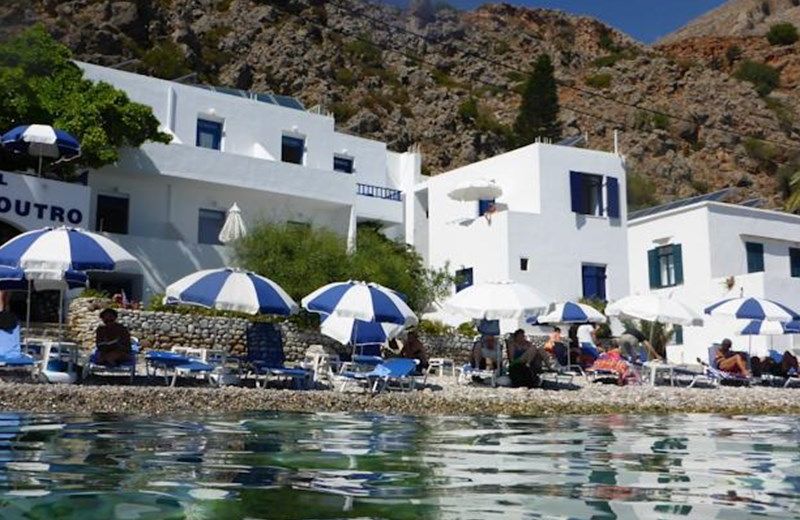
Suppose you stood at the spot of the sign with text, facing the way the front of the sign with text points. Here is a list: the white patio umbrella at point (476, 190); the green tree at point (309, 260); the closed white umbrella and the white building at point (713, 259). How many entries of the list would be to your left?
4

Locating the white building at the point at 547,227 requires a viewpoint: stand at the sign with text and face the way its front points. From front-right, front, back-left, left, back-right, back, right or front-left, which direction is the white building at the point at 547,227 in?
left

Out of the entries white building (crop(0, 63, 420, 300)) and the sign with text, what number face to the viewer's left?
0

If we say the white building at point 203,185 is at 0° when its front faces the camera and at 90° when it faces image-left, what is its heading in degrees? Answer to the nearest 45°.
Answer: approximately 315°

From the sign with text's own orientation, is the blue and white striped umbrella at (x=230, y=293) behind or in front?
in front

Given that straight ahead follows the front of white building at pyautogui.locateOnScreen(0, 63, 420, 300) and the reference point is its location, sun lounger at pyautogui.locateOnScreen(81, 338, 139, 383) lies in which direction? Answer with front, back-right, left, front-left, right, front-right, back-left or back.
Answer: front-right

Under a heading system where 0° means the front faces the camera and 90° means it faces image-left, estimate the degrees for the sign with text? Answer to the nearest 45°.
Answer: approximately 0°

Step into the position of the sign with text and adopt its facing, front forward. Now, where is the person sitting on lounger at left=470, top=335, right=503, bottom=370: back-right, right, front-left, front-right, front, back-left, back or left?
front-left

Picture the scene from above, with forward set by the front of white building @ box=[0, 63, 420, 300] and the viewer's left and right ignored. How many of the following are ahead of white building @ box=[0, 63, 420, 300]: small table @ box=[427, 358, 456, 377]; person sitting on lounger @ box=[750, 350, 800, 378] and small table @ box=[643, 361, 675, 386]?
3

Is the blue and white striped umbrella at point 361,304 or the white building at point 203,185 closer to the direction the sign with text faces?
the blue and white striped umbrella

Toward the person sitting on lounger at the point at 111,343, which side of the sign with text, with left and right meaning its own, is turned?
front

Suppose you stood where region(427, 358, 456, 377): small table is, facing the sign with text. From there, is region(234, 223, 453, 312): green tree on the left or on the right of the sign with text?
right
